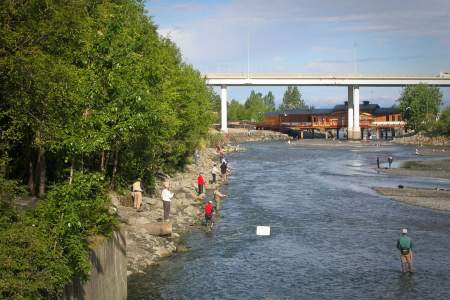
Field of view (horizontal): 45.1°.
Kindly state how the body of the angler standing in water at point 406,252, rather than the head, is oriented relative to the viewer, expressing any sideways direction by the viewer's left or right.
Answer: facing away from the viewer

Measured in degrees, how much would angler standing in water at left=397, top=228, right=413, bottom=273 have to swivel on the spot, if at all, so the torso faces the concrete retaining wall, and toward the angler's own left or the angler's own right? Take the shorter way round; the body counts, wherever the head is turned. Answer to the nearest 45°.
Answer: approximately 135° to the angler's own left

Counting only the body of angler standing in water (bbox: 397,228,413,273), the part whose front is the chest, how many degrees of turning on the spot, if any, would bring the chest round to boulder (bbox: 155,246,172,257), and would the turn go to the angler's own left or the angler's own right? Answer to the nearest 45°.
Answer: approximately 90° to the angler's own left

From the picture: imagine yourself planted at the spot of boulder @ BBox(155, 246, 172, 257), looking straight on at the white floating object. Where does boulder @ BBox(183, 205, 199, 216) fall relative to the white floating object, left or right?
left

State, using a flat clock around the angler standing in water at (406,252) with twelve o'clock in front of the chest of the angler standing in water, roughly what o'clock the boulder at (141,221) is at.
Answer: The boulder is roughly at 9 o'clock from the angler standing in water.

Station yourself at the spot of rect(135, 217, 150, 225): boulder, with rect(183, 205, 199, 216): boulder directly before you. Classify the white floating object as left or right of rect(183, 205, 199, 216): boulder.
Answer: right

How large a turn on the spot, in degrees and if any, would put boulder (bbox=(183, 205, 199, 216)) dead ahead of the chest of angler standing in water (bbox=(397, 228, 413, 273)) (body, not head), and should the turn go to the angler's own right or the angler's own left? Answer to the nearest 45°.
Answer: approximately 45° to the angler's own left

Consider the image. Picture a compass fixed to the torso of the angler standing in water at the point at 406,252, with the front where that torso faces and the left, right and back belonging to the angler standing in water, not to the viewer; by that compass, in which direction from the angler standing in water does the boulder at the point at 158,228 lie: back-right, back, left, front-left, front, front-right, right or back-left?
left
